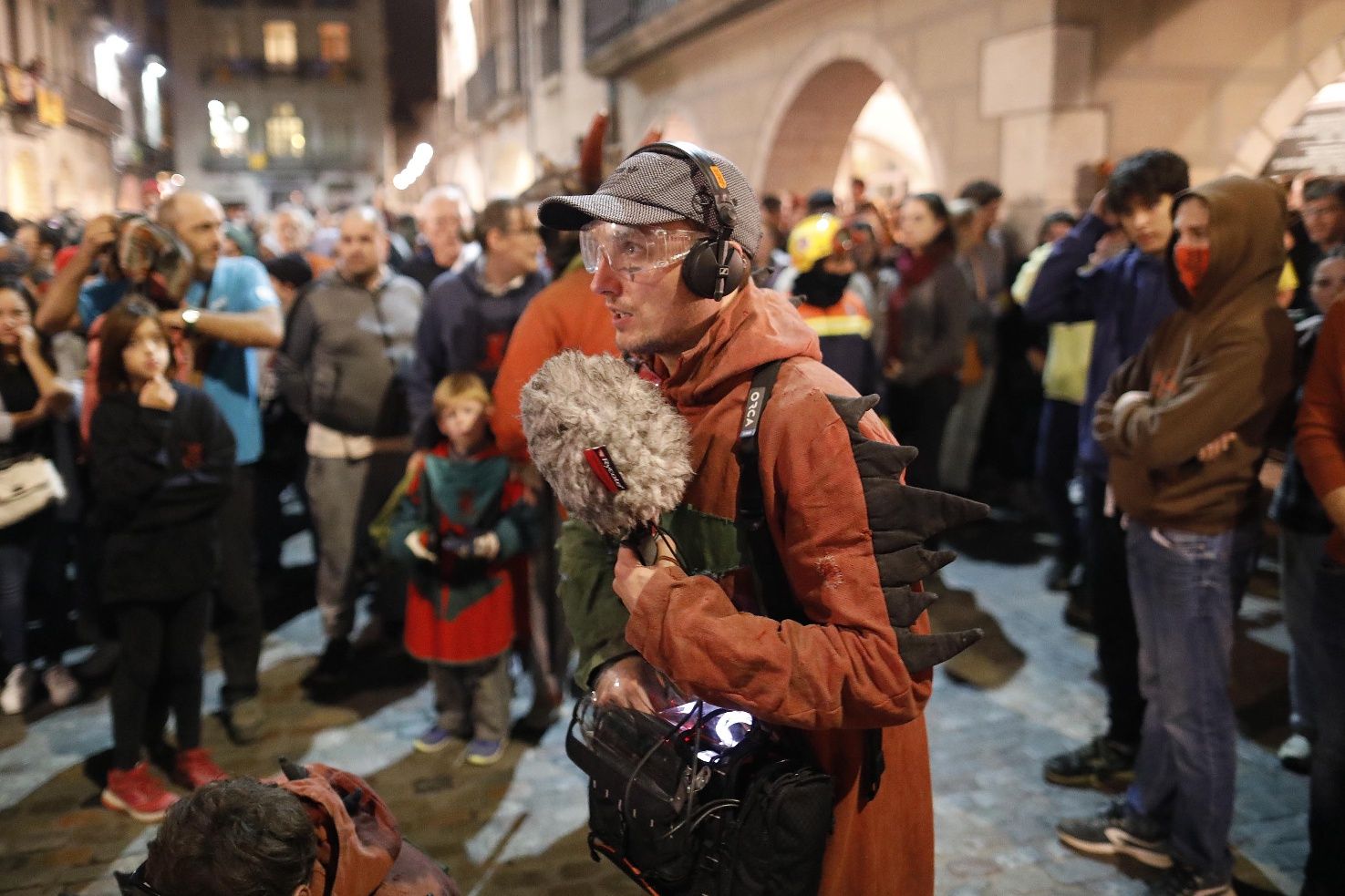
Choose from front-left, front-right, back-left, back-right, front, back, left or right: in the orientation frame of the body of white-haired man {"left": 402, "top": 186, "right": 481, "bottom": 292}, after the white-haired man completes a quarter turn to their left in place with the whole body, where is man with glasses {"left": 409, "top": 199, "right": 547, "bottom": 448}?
right

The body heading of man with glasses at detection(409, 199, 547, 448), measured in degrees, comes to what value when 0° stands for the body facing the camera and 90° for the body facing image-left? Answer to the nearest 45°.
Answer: approximately 315°

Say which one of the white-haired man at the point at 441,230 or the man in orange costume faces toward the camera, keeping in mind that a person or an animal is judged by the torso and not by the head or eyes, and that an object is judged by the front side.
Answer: the white-haired man

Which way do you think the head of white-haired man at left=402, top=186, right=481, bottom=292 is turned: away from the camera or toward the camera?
toward the camera

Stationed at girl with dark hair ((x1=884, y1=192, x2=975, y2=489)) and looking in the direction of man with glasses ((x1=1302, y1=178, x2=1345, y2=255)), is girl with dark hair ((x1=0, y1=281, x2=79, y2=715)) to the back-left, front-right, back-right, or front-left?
back-right

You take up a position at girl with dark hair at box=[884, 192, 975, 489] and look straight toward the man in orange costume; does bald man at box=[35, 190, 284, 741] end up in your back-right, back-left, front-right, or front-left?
front-right

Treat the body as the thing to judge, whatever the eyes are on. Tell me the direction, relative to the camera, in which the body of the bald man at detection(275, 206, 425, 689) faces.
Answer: toward the camera

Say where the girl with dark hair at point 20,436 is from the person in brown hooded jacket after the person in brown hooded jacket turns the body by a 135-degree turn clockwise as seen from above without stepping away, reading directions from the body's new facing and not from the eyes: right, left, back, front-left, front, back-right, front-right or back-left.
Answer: left

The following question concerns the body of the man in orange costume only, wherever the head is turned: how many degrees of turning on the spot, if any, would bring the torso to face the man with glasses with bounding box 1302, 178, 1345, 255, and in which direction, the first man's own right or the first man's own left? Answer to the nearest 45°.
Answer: approximately 135° to the first man's own right

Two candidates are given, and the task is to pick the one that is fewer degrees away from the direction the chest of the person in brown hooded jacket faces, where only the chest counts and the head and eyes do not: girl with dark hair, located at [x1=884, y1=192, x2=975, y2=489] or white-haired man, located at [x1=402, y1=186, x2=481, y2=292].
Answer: the white-haired man

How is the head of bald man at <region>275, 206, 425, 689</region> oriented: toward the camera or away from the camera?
toward the camera

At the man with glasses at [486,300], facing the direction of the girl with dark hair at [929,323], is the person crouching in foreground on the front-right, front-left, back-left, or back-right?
back-right

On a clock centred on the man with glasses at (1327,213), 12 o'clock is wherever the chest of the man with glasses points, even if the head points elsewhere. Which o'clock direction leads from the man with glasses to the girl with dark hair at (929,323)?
The girl with dark hair is roughly at 2 o'clock from the man with glasses.

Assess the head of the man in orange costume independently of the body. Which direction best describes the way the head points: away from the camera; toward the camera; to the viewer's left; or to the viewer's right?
to the viewer's left

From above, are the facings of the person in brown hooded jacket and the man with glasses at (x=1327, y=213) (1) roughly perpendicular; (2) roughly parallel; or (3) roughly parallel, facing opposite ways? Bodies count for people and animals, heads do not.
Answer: roughly parallel

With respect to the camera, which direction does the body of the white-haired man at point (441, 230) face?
toward the camera

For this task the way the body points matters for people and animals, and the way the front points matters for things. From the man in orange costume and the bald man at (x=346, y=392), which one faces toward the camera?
the bald man

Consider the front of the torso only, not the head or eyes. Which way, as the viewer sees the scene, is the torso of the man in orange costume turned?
to the viewer's left
